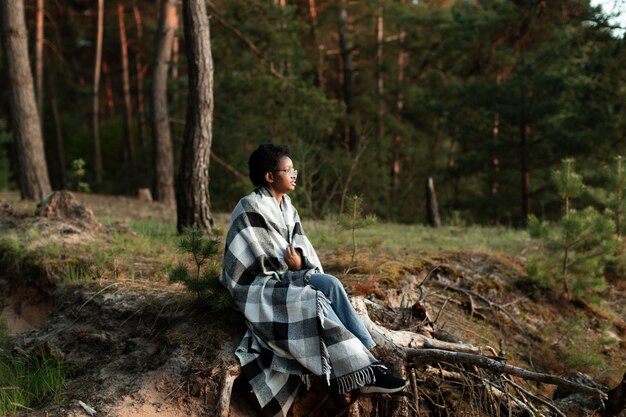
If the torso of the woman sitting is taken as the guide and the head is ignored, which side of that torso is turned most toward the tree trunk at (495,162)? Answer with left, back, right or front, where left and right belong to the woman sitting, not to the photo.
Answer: left

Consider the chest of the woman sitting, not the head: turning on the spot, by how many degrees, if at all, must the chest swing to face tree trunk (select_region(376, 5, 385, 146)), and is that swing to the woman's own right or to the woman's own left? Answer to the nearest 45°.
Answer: approximately 90° to the woman's own left

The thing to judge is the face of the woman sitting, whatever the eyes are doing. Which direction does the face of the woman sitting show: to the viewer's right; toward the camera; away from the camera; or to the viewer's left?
to the viewer's right

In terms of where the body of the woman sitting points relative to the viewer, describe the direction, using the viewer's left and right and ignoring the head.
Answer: facing to the right of the viewer

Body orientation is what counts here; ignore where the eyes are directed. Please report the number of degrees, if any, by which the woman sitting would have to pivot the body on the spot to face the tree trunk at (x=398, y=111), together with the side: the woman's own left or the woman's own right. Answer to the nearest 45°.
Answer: approximately 90° to the woman's own left

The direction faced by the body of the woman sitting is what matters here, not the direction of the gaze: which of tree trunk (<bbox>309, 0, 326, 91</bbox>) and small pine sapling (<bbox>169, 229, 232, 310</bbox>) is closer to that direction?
the tree trunk

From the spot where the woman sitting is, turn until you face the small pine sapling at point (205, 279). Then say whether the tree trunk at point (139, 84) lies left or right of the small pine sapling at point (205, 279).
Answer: right

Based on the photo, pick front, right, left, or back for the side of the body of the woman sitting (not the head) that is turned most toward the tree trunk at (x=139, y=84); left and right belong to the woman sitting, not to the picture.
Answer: left

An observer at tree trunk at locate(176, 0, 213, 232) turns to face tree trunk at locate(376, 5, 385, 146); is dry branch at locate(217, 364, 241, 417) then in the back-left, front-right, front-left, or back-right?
back-right

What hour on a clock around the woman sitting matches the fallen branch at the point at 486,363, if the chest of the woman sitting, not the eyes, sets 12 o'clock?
The fallen branch is roughly at 12 o'clock from the woman sitting.
